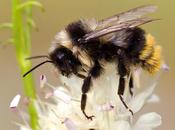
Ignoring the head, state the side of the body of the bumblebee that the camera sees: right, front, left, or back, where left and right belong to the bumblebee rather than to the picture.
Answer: left
